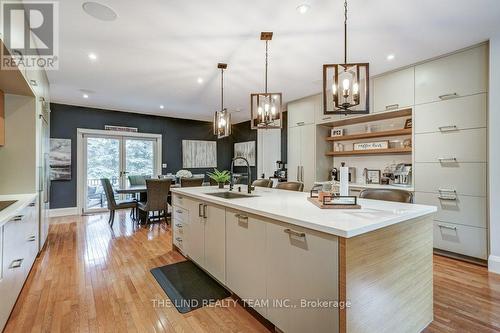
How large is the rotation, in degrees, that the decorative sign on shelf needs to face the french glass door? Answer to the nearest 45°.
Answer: approximately 45° to its right

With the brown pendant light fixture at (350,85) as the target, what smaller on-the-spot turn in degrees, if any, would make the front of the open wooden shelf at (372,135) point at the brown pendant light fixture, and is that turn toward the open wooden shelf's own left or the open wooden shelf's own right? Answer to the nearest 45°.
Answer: approximately 45° to the open wooden shelf's own left

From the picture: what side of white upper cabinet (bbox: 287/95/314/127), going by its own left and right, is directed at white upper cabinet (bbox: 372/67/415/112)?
left

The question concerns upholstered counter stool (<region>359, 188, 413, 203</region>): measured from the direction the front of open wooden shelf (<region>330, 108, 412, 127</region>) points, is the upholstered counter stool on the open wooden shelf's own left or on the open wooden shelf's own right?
on the open wooden shelf's own left

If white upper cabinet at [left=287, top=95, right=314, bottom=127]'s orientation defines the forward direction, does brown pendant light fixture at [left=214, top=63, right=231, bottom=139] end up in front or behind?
in front

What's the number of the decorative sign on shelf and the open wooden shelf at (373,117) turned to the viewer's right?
0

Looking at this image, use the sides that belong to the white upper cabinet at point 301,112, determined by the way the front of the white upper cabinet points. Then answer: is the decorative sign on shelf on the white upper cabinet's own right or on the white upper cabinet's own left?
on the white upper cabinet's own left

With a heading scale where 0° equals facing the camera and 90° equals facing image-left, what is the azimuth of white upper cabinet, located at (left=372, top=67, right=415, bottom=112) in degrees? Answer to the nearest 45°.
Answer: approximately 45°

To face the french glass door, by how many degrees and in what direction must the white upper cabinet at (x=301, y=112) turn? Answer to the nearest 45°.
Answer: approximately 45° to its right

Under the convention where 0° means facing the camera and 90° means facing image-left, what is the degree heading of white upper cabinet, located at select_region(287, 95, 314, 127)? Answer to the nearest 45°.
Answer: approximately 45°

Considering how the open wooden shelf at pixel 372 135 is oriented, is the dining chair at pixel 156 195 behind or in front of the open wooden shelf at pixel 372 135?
in front

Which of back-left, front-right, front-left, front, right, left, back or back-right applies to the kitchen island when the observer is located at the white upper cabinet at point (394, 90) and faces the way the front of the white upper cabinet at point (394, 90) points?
front-left
